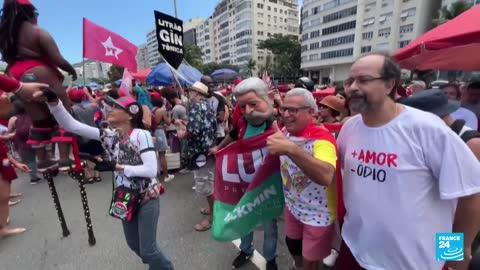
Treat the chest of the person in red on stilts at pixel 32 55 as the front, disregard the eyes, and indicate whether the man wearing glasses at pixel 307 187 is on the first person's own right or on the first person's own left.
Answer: on the first person's own right

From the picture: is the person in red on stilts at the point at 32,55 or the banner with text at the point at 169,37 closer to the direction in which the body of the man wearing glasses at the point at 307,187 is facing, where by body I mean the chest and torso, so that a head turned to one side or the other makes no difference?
the person in red on stilts

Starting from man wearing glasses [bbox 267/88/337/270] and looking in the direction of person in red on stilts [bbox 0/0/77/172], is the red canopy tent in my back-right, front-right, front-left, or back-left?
back-right

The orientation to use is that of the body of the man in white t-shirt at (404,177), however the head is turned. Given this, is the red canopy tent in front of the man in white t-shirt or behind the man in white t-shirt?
behind

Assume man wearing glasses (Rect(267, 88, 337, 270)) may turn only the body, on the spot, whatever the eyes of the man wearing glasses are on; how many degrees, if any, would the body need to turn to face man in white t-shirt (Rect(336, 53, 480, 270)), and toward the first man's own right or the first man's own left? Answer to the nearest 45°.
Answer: approximately 90° to the first man's own left

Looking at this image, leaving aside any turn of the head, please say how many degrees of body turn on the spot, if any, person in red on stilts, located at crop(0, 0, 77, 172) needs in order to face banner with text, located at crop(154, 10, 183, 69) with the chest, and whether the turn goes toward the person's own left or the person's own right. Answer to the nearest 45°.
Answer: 0° — they already face it

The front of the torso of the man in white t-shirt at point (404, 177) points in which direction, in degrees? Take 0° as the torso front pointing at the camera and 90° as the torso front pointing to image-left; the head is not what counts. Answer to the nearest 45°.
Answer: approximately 45°
